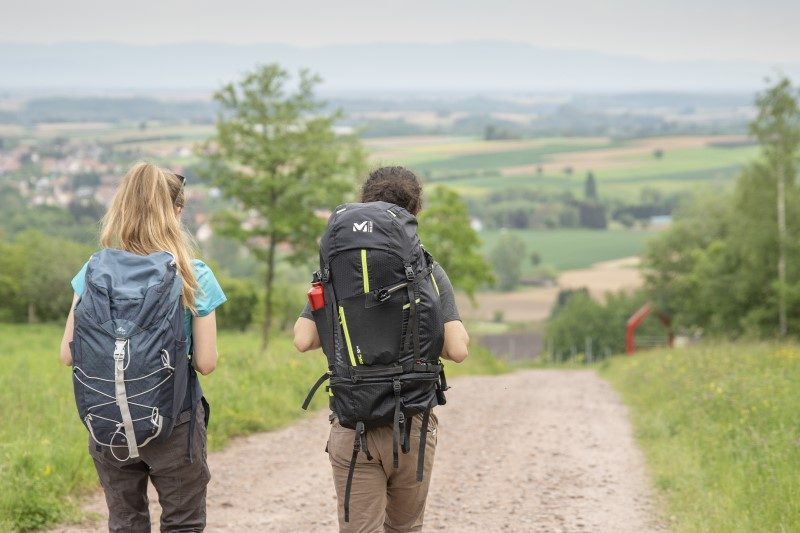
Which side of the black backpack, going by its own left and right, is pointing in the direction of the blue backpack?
right

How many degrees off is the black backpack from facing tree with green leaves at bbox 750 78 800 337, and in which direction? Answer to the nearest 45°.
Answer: approximately 135° to its left

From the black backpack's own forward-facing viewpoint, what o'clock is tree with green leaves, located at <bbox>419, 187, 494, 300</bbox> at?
The tree with green leaves is roughly at 6 o'clock from the black backpack.

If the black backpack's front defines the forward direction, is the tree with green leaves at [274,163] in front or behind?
behind

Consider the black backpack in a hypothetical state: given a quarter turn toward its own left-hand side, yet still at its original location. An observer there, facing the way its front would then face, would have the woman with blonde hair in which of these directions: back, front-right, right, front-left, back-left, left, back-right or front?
back

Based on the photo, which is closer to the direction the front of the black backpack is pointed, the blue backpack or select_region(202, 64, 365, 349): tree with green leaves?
the blue backpack

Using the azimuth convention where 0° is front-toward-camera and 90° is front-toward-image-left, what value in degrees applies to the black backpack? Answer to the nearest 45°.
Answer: approximately 0°

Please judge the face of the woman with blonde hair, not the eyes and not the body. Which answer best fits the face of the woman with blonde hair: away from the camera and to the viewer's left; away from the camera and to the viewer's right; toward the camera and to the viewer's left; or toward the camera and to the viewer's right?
away from the camera and to the viewer's right
